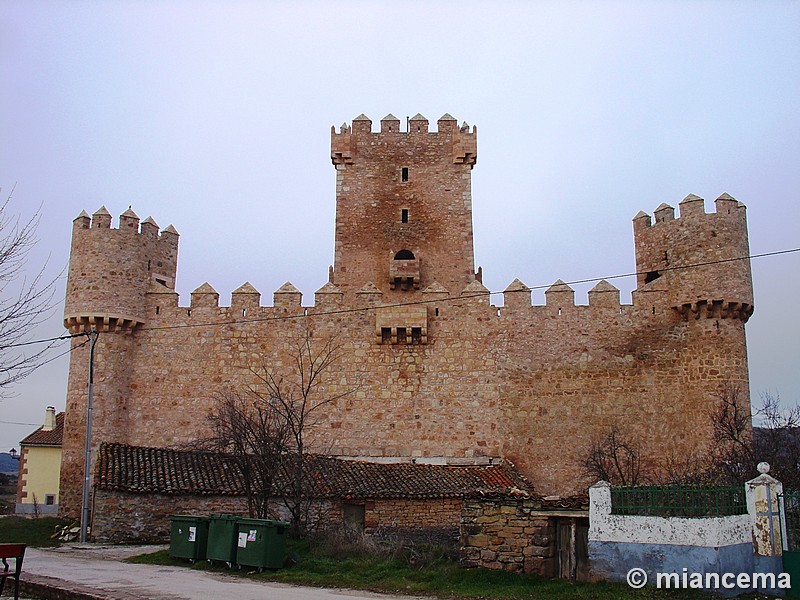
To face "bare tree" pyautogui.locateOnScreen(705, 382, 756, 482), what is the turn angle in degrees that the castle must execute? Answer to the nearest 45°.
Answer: approximately 90° to its left

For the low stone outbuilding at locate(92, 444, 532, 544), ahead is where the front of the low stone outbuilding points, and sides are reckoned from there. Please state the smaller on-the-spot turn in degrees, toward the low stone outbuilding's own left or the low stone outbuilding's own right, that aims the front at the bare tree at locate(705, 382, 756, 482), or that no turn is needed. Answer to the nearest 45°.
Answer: approximately 90° to the low stone outbuilding's own left

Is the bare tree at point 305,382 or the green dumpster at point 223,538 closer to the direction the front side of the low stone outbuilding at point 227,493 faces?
the green dumpster

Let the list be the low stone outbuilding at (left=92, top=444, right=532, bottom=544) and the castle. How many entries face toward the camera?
2

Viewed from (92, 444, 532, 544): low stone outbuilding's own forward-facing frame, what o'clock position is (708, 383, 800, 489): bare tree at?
The bare tree is roughly at 9 o'clock from the low stone outbuilding.

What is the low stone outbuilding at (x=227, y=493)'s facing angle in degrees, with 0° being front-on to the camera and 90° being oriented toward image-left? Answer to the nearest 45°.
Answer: approximately 0°

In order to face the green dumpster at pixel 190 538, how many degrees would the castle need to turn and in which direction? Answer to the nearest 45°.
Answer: approximately 45° to its right

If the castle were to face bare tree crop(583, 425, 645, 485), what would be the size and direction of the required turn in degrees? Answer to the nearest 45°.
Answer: approximately 90° to its left

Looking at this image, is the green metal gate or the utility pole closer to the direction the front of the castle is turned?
the green metal gate

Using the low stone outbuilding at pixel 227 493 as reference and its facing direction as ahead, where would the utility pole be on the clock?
The utility pole is roughly at 4 o'clock from the low stone outbuilding.

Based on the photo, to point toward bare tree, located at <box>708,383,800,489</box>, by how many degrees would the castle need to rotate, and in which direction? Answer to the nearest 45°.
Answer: approximately 90° to its left
